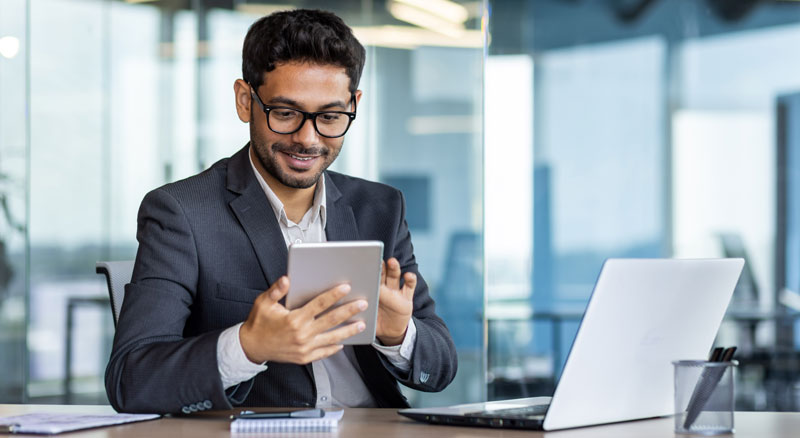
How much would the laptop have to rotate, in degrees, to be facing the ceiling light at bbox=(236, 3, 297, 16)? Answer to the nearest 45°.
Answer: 0° — it already faces it

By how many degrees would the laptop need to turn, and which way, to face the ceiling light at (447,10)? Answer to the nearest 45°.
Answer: approximately 45° to its right

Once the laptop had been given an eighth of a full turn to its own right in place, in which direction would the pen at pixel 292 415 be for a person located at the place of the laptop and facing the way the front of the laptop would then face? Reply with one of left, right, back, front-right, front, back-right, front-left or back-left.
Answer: left

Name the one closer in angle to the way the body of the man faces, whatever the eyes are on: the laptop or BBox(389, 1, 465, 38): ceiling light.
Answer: the laptop

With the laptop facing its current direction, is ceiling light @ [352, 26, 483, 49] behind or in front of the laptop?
in front

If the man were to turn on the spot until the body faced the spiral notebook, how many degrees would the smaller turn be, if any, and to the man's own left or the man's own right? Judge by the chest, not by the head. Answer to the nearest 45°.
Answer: approximately 45° to the man's own right

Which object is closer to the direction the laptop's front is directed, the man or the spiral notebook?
the man

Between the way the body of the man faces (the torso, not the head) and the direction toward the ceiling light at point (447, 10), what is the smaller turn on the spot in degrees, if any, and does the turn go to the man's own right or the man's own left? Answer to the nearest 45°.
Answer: approximately 135° to the man's own left

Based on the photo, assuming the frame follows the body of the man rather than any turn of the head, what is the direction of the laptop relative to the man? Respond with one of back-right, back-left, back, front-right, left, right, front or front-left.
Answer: front

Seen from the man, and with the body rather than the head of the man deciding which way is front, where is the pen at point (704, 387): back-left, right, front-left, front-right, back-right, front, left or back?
front

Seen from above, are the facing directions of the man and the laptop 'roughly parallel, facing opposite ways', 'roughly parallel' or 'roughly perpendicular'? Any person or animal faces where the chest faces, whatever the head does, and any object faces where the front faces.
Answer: roughly parallel, facing opposite ways

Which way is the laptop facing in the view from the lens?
facing away from the viewer and to the left of the viewer

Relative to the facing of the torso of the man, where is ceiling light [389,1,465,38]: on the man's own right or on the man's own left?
on the man's own left
